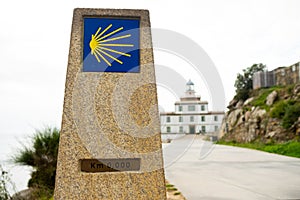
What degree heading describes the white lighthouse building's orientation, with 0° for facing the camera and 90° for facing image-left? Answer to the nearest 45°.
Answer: approximately 0°

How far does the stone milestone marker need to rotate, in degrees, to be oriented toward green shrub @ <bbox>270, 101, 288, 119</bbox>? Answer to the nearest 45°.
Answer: approximately 135° to its left

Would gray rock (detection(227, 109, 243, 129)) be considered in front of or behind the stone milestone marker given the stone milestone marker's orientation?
behind

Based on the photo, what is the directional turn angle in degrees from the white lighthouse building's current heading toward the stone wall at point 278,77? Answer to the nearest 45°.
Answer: approximately 45° to its left

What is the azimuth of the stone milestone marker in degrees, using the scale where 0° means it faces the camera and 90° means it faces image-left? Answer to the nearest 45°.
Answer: approximately 0°

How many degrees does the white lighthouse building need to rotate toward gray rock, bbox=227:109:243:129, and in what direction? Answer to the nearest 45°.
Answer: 0° — it already faces it

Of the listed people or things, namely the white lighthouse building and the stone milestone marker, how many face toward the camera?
2

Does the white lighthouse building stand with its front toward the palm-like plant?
yes

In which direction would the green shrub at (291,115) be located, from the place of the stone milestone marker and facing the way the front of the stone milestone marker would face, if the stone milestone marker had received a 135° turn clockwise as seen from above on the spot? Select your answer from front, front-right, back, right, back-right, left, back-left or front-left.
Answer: right

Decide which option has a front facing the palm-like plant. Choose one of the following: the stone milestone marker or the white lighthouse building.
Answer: the white lighthouse building
